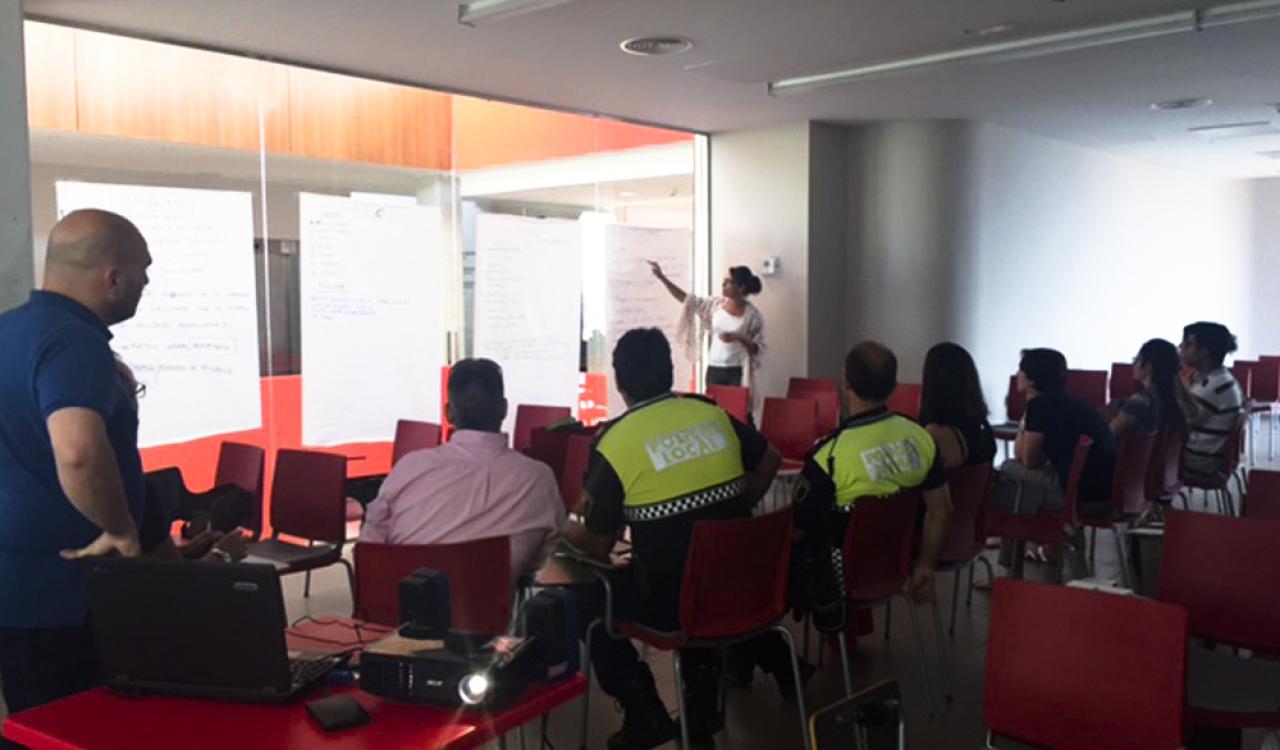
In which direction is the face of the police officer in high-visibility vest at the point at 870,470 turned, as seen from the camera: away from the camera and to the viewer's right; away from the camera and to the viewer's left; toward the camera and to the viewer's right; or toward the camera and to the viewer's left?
away from the camera and to the viewer's left

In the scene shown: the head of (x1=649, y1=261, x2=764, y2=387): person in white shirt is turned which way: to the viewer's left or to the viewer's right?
to the viewer's left

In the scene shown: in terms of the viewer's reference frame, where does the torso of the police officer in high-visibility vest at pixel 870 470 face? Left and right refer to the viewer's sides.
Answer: facing away from the viewer and to the left of the viewer

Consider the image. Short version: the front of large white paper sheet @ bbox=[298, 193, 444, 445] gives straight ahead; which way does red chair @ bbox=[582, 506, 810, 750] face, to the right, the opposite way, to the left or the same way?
the opposite way

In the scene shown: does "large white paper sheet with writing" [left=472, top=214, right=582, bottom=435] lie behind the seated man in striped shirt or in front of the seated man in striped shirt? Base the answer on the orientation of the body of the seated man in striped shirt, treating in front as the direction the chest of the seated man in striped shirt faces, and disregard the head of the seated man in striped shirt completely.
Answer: in front

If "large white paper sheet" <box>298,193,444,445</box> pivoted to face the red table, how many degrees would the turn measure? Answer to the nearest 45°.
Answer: approximately 45° to its right

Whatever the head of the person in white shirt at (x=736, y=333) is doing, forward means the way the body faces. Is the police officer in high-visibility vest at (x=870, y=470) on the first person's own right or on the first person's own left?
on the first person's own left

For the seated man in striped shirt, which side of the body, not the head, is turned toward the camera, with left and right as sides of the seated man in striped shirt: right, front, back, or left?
left

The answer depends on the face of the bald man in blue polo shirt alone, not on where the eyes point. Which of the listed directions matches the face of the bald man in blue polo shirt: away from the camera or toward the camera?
away from the camera

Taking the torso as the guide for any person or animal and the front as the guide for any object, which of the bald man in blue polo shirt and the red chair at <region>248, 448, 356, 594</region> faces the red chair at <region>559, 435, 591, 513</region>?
the bald man in blue polo shirt

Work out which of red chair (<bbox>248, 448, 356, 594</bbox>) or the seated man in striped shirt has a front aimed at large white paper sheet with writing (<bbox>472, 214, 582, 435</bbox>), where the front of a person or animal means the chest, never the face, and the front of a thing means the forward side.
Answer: the seated man in striped shirt

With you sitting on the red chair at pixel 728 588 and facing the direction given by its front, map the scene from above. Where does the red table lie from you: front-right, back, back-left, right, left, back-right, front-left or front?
left

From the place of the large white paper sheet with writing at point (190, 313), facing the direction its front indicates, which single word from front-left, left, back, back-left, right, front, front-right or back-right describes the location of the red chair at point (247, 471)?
front-right

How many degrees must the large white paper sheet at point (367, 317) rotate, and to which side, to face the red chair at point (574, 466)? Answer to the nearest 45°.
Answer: approximately 45° to its right
